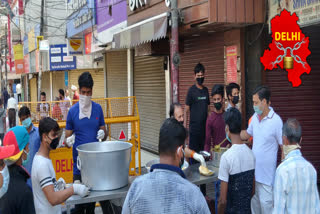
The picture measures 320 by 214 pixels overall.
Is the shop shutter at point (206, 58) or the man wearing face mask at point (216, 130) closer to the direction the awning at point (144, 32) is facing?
the man wearing face mask

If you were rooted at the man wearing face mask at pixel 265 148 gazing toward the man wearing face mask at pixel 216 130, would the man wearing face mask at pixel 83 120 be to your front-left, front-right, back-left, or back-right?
front-left

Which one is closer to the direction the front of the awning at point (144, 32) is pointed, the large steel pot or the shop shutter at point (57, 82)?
the large steel pot

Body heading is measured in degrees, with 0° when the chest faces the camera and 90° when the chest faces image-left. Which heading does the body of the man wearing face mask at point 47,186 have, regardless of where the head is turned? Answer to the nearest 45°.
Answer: approximately 270°

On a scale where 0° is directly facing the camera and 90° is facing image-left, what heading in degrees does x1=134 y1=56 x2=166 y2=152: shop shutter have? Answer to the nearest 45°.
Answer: approximately 45°

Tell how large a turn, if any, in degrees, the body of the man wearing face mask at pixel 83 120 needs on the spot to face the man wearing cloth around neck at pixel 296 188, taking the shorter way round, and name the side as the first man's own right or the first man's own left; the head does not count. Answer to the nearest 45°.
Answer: approximately 45° to the first man's own left

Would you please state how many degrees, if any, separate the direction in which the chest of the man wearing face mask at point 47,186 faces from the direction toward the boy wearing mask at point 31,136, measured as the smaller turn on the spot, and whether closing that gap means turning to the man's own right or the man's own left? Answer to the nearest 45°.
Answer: approximately 90° to the man's own left

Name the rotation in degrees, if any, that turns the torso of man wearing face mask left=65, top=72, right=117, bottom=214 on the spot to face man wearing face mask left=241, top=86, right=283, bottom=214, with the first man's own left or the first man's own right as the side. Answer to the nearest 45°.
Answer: approximately 90° to the first man's own left

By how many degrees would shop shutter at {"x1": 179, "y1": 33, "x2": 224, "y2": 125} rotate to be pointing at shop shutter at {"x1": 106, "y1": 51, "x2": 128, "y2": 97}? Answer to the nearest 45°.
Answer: approximately 90° to its right

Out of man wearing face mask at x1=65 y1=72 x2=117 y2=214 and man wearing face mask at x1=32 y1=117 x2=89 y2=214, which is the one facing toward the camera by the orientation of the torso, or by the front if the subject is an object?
man wearing face mask at x1=65 y1=72 x2=117 y2=214

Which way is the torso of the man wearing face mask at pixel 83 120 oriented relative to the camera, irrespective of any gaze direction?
toward the camera

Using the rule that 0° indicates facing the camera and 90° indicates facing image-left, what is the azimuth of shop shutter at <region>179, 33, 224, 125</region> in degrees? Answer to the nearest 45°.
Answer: approximately 45°

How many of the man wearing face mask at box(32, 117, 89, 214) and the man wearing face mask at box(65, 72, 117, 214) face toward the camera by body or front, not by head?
1
